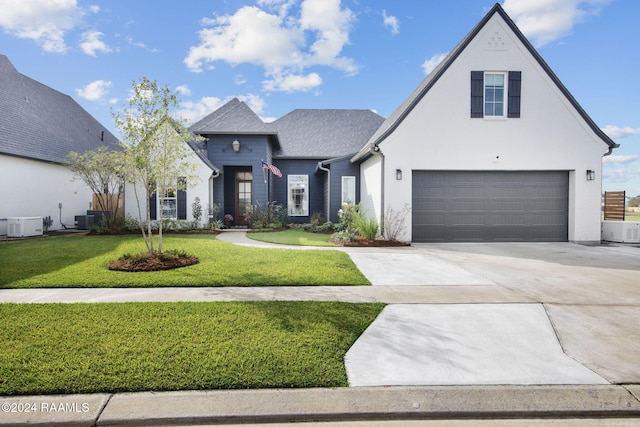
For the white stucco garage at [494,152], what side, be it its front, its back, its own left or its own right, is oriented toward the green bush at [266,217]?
right

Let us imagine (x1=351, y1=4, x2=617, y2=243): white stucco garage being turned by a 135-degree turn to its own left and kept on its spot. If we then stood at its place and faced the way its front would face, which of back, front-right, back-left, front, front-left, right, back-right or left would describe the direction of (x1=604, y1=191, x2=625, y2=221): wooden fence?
front

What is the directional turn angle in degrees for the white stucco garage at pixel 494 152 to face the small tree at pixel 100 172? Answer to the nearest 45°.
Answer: approximately 90° to its right

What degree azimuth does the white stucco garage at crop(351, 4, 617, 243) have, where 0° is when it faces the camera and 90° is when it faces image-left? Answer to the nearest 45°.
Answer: approximately 0°

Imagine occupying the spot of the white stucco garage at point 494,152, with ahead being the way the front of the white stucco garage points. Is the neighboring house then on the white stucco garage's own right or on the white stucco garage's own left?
on the white stucco garage's own right

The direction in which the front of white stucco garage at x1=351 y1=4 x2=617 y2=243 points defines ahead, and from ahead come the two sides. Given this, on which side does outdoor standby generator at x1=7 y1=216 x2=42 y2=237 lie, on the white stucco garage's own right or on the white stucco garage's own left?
on the white stucco garage's own right

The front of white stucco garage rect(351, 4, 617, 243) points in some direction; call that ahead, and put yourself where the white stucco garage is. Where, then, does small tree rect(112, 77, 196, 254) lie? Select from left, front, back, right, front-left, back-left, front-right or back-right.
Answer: front-right

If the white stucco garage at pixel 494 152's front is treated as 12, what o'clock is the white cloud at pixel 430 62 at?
The white cloud is roughly at 5 o'clock from the white stucco garage.

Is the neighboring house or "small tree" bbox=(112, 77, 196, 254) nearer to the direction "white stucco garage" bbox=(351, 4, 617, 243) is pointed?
the small tree

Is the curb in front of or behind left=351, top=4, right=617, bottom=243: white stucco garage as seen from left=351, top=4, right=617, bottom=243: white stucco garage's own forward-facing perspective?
in front

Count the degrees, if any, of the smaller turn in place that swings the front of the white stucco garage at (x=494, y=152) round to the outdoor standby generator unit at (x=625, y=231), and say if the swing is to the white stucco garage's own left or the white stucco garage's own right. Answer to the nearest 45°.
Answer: approximately 135° to the white stucco garage's own left
